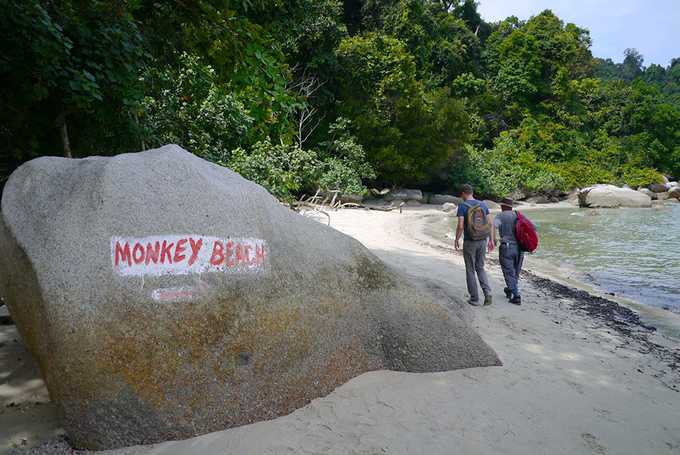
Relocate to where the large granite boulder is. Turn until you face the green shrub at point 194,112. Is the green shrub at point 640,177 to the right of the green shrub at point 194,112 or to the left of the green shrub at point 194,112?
right

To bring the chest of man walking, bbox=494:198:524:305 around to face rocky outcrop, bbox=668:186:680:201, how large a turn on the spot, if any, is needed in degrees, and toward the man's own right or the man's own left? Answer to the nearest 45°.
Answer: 0° — they already face it

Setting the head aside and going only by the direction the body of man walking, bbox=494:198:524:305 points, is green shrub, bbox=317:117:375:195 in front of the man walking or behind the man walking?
in front

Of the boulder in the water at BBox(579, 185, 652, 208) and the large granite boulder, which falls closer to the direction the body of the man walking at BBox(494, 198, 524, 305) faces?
the boulder in the water

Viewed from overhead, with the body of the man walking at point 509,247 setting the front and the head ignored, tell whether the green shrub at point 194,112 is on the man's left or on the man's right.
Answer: on the man's left

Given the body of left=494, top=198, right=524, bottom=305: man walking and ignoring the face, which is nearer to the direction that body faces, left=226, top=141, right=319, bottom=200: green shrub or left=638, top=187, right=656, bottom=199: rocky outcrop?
the rocky outcrop

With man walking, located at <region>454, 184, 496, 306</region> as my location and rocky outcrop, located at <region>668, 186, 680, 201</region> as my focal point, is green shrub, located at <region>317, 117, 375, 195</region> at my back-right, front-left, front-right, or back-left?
front-left

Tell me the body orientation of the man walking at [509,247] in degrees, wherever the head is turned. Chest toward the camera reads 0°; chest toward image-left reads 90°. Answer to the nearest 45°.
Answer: approximately 180°

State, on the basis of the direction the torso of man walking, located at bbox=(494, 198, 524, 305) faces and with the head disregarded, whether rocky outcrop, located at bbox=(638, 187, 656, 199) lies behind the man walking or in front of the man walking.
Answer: in front

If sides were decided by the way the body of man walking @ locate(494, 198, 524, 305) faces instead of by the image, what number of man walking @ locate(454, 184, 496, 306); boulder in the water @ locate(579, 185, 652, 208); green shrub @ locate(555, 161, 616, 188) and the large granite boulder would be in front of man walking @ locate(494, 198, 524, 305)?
2

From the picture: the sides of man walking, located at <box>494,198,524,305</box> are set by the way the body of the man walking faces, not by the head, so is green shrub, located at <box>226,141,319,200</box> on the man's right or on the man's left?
on the man's left

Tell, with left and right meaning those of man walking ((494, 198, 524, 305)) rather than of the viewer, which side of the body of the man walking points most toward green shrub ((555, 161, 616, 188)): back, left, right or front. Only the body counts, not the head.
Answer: front
